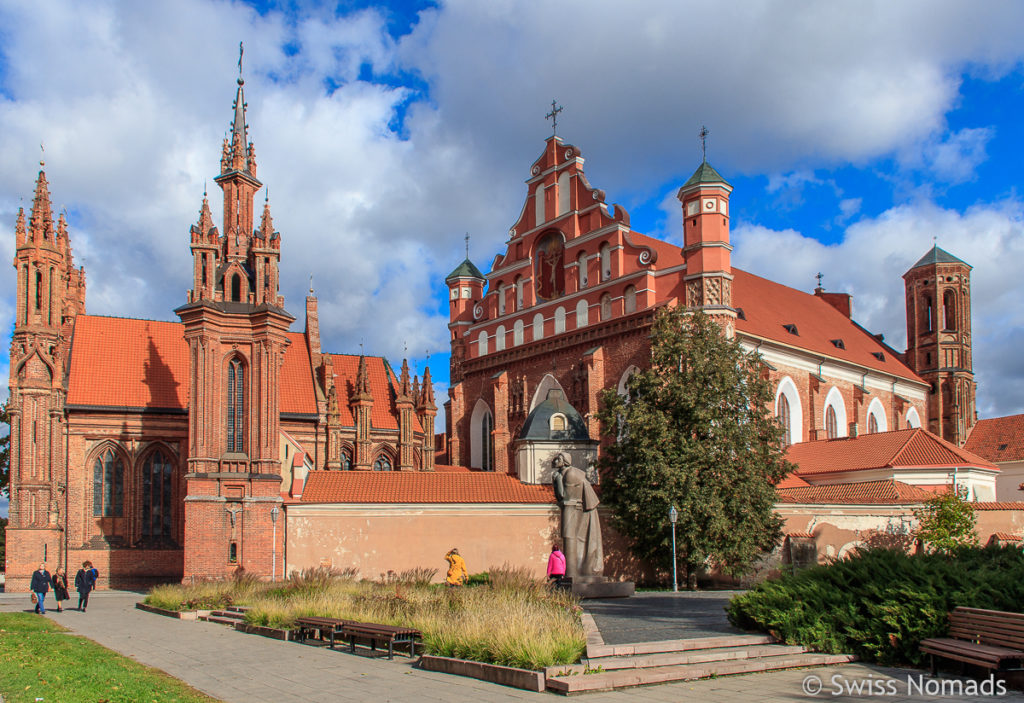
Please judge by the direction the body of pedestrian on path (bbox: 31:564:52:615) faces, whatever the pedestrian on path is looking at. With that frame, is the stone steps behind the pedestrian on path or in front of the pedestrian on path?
in front

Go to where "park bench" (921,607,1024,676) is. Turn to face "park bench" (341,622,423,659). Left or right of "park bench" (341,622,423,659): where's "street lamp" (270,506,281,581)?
right

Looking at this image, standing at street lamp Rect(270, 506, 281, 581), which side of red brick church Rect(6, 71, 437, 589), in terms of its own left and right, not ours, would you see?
left

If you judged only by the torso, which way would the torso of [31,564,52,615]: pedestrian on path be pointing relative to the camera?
toward the camera

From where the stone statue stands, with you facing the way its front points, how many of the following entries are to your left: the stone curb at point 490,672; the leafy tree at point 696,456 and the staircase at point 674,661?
2

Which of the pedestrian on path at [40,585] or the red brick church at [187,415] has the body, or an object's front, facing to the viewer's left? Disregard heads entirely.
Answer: the red brick church

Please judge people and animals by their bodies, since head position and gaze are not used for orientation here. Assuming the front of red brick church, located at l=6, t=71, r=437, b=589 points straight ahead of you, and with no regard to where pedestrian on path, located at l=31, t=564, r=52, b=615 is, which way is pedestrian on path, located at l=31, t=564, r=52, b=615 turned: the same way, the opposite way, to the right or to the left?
to the left

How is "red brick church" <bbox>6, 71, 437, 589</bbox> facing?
to the viewer's left

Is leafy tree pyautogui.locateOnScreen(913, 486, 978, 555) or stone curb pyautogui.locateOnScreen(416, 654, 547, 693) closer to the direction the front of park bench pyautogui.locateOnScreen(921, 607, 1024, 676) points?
the stone curb

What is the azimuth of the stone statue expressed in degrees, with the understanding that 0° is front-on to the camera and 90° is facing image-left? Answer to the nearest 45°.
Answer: approximately 90°
